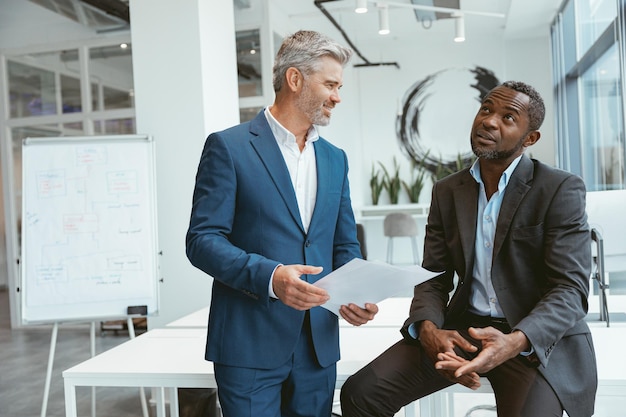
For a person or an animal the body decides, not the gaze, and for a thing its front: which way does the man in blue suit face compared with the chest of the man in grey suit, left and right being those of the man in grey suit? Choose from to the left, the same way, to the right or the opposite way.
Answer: to the left

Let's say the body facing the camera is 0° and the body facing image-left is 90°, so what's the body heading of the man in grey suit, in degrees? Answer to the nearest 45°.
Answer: approximately 45°

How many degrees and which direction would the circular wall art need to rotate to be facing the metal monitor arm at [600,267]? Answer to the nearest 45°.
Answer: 0° — it already faces it

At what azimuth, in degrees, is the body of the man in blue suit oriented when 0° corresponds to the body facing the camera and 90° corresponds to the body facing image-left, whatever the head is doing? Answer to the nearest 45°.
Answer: approximately 315°

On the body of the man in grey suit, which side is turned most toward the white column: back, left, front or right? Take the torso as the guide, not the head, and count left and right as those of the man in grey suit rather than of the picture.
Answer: right

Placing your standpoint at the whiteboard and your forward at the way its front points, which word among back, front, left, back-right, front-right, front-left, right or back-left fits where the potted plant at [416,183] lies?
back-left

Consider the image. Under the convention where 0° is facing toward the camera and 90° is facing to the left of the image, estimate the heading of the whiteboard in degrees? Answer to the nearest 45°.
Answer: approximately 0°

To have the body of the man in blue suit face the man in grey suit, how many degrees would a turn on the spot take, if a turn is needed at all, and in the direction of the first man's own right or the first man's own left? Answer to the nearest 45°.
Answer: approximately 45° to the first man's own left

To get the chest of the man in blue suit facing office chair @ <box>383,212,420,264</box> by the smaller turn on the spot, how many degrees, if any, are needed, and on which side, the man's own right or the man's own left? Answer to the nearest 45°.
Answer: approximately 135° to the man's own left

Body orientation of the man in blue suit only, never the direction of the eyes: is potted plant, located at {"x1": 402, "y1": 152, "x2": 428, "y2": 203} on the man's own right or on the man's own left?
on the man's own left

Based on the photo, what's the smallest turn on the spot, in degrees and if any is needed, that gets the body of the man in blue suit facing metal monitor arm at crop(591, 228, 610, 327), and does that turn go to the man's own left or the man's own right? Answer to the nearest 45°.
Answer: approximately 90° to the man's own left

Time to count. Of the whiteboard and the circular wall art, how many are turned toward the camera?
2
